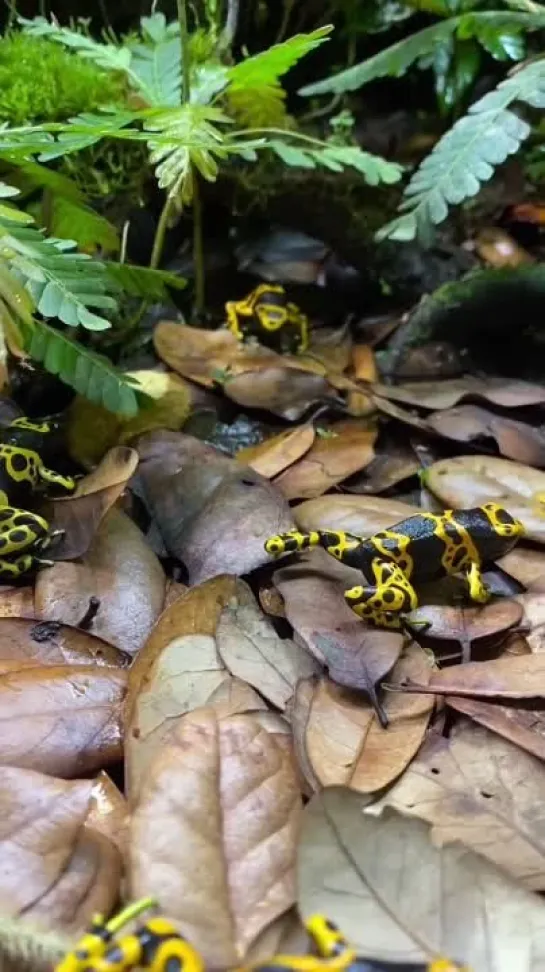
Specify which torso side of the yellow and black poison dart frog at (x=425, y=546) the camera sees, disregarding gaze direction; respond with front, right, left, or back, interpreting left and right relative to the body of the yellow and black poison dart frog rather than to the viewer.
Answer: right

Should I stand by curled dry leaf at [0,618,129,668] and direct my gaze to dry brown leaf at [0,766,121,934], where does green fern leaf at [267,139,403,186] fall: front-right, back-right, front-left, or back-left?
back-left

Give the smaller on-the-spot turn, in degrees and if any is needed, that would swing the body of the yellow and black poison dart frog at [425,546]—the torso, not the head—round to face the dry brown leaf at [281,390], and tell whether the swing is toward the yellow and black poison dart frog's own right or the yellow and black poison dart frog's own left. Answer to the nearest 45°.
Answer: approximately 90° to the yellow and black poison dart frog's own left

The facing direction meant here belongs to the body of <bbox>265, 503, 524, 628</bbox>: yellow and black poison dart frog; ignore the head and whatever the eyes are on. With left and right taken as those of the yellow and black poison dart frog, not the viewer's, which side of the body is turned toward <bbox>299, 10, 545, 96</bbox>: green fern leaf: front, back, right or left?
left

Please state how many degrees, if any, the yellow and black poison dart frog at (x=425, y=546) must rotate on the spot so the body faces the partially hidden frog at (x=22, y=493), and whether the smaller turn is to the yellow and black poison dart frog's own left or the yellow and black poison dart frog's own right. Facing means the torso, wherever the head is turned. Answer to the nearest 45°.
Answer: approximately 180°

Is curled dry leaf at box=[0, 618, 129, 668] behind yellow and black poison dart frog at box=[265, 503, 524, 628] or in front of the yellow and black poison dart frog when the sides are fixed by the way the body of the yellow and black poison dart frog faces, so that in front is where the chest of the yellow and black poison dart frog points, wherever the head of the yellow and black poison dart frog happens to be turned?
behind

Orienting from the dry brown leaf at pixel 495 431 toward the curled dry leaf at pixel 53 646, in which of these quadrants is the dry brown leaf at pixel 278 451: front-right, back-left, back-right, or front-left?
front-right
